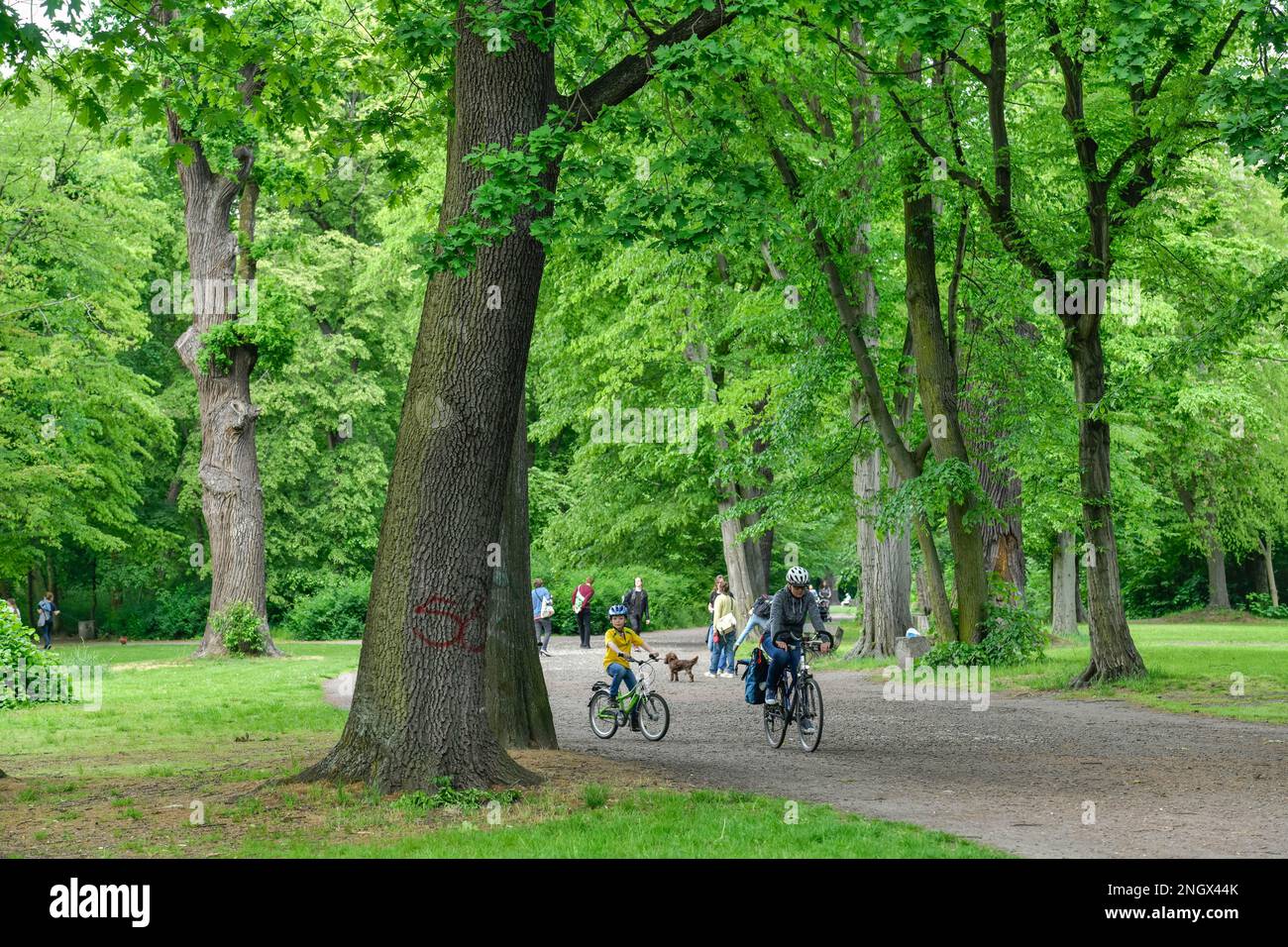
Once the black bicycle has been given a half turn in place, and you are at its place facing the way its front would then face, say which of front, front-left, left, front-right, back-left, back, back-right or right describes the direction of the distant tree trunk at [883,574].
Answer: front-right

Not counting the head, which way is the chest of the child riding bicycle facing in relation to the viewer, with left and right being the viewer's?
facing the viewer and to the right of the viewer

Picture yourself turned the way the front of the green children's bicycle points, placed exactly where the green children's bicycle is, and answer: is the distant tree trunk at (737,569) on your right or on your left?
on your left

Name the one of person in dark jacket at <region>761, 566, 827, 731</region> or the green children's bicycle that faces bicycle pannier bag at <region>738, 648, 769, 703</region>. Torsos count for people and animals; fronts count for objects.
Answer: the green children's bicycle

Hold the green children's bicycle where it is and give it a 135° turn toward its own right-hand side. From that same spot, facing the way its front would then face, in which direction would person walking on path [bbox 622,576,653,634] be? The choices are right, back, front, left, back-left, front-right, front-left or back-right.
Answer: right

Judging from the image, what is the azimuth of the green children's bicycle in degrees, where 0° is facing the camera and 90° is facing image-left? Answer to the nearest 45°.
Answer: approximately 315°

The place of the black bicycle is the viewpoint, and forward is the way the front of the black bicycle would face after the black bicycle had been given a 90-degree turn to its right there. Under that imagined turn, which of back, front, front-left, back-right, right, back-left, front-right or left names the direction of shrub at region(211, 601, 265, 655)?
right

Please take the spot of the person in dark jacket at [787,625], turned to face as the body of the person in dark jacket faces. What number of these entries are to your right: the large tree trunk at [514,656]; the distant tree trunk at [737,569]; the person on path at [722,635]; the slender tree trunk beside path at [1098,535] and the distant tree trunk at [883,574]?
1

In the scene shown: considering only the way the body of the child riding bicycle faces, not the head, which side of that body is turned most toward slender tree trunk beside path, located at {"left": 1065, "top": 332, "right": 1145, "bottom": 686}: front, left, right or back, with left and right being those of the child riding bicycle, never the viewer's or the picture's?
left

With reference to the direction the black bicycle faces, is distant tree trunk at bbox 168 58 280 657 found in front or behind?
behind

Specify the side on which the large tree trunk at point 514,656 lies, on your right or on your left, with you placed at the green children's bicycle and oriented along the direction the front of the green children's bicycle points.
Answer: on your right
